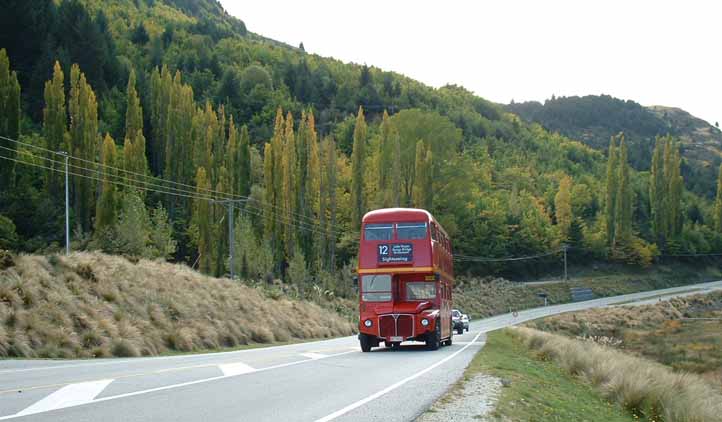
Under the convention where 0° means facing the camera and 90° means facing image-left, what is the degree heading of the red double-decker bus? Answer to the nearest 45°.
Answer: approximately 0°
